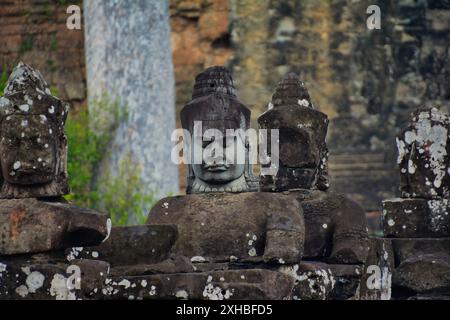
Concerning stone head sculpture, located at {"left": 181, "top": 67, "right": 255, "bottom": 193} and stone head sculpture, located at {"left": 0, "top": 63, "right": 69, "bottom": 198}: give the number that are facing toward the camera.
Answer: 2

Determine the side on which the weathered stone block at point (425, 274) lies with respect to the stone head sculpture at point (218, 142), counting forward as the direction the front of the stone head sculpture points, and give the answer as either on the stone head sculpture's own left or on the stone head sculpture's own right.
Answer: on the stone head sculpture's own left

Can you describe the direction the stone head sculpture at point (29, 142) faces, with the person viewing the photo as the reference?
facing the viewer

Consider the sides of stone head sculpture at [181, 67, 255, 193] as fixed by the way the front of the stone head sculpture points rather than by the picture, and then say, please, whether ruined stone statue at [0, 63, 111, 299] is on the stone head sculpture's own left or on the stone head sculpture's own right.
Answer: on the stone head sculpture's own right

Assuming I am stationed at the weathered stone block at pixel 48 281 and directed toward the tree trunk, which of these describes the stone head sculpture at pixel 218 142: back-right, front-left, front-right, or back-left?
front-right

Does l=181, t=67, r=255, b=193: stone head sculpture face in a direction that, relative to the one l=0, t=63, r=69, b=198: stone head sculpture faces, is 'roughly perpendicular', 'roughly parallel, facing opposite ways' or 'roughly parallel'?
roughly parallel
